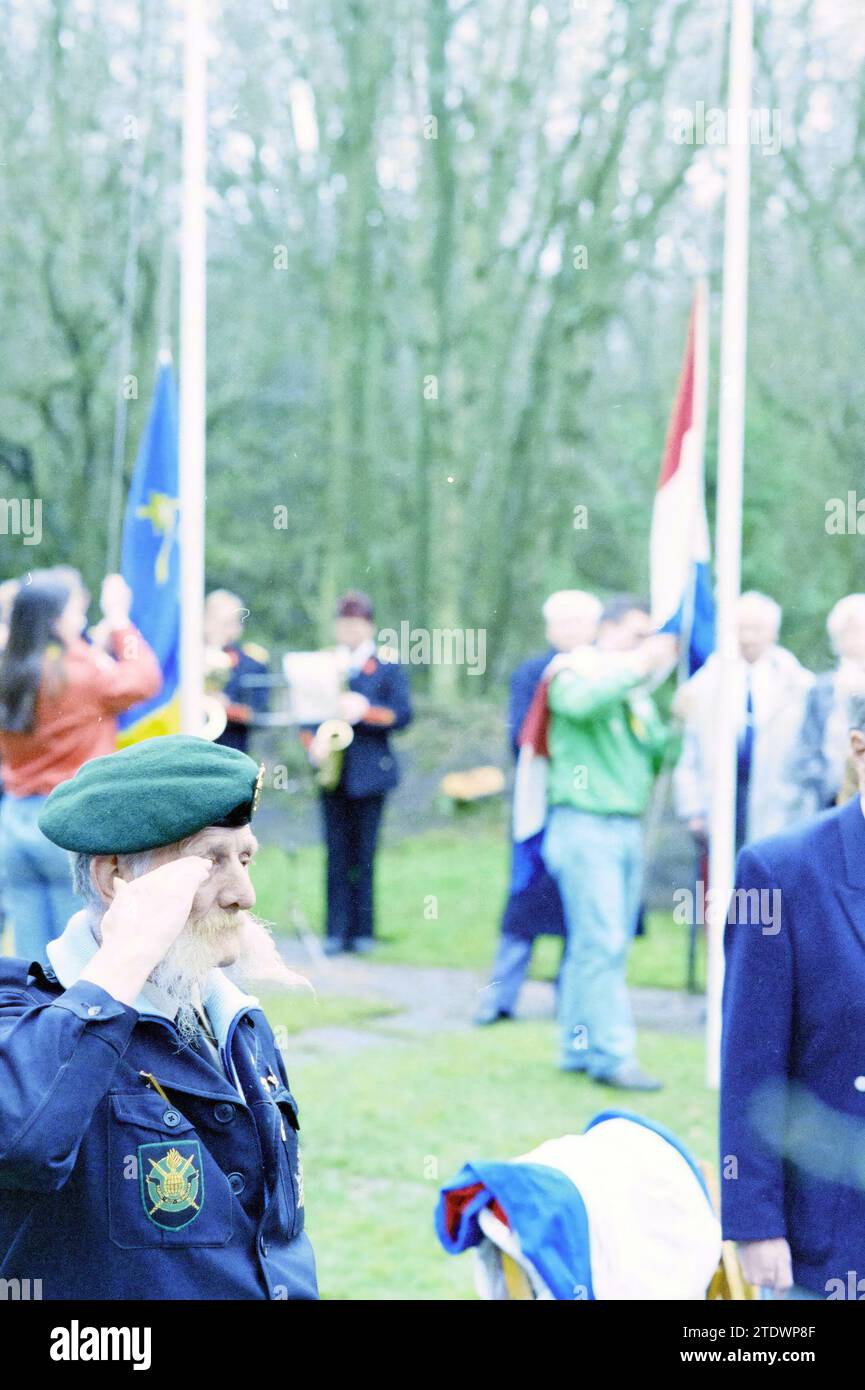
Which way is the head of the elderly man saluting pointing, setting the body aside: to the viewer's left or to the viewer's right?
to the viewer's right

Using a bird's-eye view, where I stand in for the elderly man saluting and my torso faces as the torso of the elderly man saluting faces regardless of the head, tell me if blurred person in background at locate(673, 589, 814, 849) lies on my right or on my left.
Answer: on my left

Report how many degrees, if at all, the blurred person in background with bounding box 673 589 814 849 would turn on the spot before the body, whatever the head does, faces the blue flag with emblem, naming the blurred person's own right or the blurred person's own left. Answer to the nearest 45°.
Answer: approximately 45° to the blurred person's own right

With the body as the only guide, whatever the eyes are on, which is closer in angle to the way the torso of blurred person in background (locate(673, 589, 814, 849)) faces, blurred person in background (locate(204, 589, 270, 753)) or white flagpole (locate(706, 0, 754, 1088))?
the white flagpole

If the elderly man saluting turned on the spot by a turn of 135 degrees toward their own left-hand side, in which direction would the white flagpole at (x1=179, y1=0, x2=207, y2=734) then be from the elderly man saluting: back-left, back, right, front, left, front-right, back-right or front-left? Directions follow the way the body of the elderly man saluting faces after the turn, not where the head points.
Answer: front

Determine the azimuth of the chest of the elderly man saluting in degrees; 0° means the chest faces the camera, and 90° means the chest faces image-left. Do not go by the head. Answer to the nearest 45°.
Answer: approximately 315°

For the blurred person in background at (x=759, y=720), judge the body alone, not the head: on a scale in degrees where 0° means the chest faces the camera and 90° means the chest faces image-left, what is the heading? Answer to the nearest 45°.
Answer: approximately 0°

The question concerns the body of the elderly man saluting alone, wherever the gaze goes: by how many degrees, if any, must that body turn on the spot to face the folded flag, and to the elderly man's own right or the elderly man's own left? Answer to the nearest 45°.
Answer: approximately 90° to the elderly man's own left

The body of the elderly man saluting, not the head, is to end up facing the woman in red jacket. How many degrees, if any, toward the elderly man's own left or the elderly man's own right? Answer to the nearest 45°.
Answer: approximately 135° to the elderly man's own left
